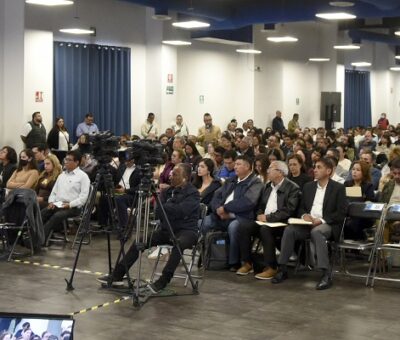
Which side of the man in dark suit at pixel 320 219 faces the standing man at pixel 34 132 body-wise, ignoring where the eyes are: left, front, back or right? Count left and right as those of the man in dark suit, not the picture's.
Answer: right

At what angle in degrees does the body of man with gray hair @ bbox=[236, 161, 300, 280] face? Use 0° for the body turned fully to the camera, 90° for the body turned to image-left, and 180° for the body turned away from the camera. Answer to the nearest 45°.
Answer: approximately 45°

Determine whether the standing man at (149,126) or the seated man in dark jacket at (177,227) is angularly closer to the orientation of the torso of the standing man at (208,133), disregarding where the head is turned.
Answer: the seated man in dark jacket

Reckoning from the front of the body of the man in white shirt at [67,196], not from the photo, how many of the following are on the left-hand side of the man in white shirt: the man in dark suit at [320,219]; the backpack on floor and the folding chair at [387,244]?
3

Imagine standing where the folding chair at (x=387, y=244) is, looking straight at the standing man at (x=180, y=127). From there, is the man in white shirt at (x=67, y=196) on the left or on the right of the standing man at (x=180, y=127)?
left

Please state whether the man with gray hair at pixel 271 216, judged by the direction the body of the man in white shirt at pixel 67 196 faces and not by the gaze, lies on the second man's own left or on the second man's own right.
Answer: on the second man's own left

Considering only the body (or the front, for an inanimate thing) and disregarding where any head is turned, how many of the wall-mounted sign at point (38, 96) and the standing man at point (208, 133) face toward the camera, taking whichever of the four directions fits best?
2

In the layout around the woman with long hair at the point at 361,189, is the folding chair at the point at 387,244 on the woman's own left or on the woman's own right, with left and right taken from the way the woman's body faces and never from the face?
on the woman's own left
